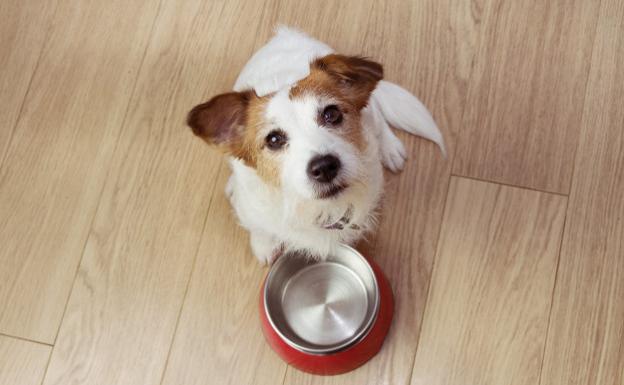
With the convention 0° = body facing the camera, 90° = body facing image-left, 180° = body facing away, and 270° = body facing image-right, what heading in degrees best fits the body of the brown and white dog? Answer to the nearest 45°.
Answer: approximately 0°
